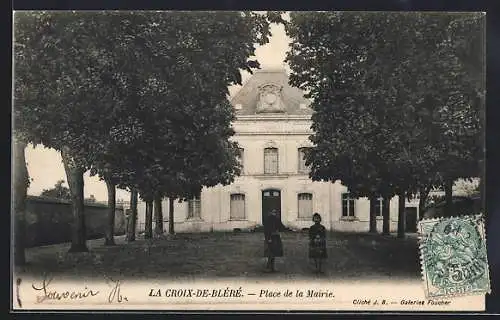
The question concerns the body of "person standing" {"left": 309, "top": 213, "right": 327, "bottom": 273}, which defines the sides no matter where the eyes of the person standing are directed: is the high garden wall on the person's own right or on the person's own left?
on the person's own right

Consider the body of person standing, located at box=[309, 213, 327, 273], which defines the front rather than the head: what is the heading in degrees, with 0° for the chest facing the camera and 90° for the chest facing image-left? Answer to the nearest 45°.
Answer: approximately 0°

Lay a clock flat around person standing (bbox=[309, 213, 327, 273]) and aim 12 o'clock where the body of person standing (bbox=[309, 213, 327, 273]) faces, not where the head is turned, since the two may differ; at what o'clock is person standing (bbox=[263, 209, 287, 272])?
person standing (bbox=[263, 209, 287, 272]) is roughly at 3 o'clock from person standing (bbox=[309, 213, 327, 273]).
